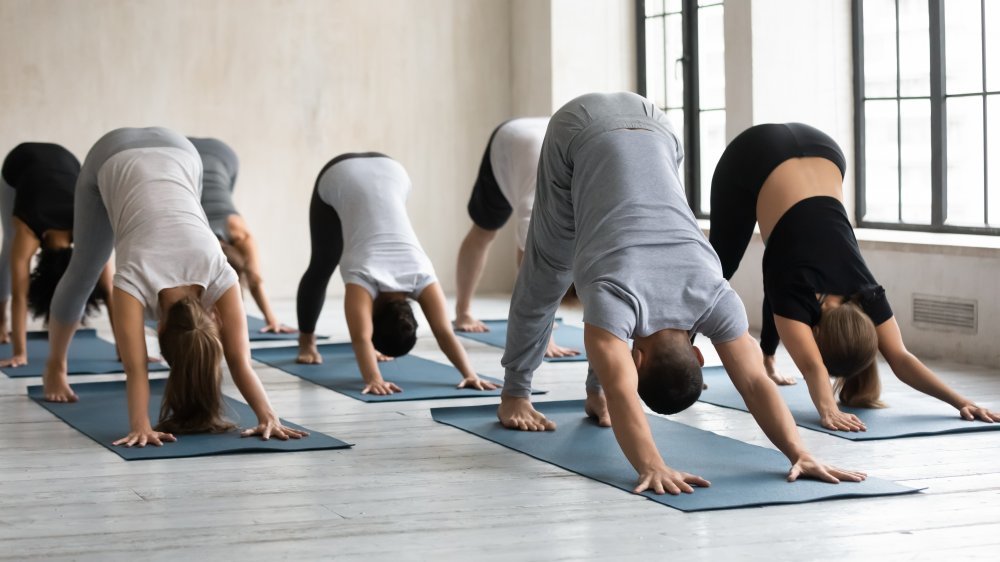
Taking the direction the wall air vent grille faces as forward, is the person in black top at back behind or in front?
in front

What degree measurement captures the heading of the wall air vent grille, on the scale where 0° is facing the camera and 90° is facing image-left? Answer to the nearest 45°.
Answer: approximately 45°

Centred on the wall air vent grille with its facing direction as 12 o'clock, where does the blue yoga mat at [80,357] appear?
The blue yoga mat is roughly at 1 o'clock from the wall air vent grille.

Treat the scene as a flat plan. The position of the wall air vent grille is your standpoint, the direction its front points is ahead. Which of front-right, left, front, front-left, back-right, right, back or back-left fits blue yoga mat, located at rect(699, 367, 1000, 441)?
front-left

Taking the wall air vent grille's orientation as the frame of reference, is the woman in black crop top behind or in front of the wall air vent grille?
in front

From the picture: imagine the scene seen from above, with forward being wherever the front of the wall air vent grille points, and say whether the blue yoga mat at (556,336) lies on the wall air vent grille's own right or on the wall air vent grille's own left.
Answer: on the wall air vent grille's own right

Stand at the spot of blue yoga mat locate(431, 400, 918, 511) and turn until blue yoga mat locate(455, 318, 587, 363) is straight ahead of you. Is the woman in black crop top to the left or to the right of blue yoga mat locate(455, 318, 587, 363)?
right

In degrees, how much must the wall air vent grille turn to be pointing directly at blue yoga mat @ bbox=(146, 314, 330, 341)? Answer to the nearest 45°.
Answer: approximately 45° to its right

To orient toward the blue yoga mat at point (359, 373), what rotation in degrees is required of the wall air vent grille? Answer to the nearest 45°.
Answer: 0° — it already faces it
